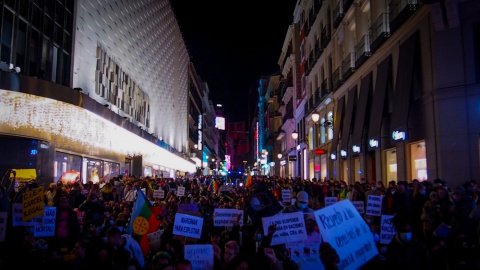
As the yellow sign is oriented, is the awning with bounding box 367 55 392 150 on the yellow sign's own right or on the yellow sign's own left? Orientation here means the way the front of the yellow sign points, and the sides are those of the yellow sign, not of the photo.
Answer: on the yellow sign's own left

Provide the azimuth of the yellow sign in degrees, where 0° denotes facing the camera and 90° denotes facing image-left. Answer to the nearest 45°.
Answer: approximately 0°

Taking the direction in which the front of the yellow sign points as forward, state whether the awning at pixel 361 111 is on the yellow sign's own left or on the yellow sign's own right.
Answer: on the yellow sign's own left

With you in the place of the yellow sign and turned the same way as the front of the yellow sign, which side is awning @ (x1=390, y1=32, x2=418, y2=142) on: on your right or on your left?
on your left

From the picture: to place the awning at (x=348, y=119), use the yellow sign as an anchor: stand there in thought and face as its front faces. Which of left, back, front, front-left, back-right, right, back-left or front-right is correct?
left
